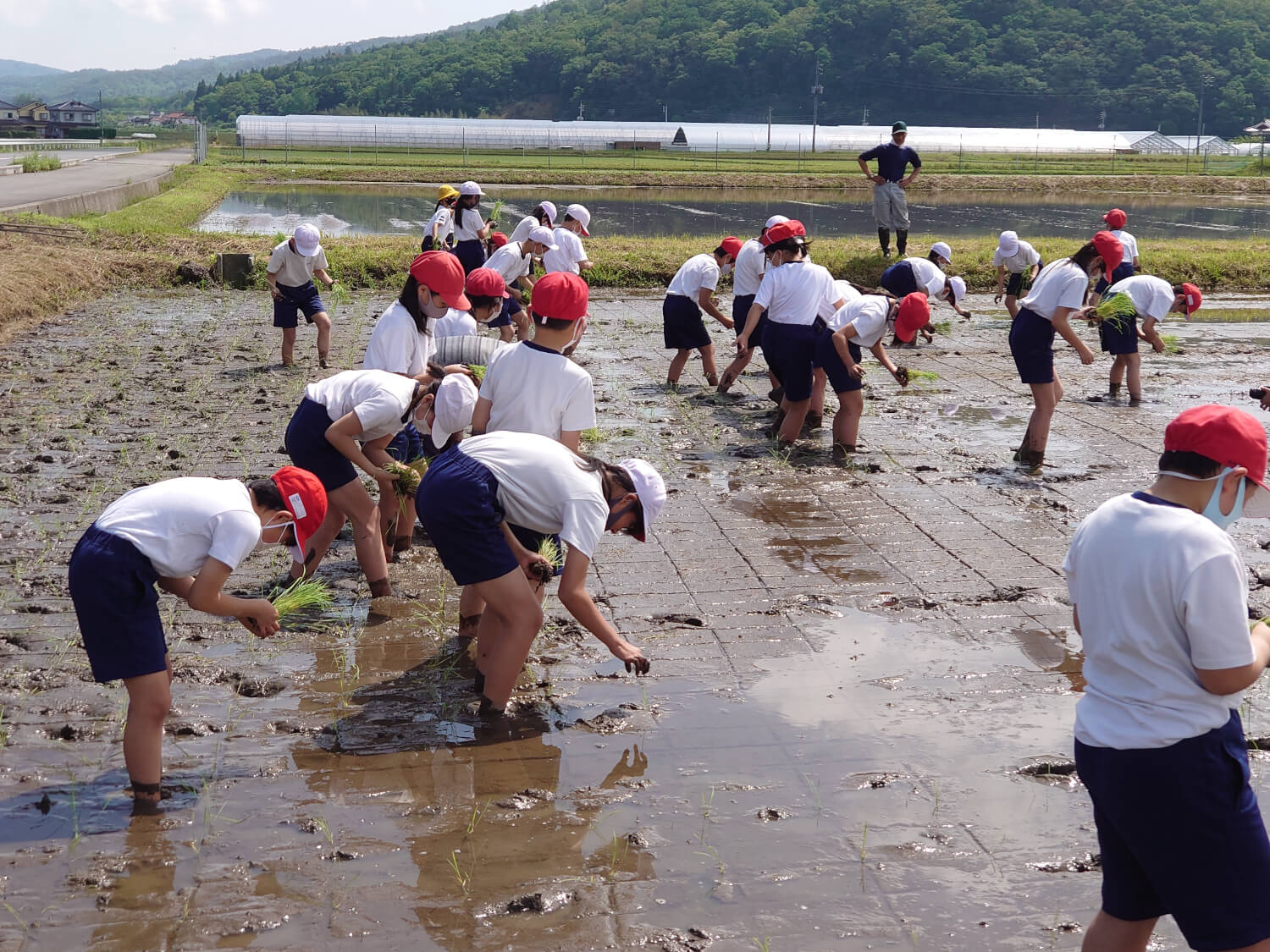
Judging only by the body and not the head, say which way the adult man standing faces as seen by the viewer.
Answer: toward the camera
